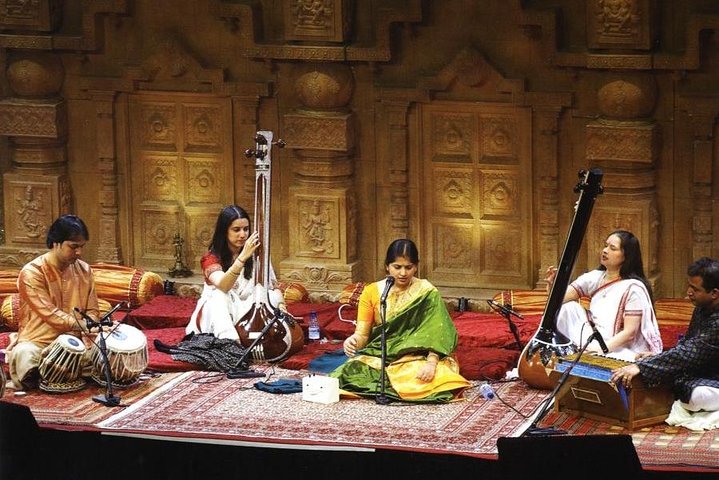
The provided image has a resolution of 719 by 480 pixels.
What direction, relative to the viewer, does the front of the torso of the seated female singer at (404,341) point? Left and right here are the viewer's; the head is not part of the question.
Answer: facing the viewer

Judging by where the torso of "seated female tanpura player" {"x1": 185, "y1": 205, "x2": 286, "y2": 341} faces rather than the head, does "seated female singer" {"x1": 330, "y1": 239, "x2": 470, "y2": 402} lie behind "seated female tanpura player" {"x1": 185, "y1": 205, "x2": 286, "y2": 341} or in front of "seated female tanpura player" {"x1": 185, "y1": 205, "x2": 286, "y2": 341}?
in front

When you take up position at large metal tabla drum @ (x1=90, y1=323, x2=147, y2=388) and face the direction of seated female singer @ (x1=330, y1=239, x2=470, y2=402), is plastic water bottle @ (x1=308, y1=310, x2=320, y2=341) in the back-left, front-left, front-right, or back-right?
front-left

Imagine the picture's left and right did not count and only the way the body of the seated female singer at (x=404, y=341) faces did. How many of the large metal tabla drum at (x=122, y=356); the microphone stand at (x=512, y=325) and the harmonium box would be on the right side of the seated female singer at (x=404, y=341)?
1

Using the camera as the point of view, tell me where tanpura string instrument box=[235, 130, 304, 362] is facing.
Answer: facing the viewer and to the left of the viewer

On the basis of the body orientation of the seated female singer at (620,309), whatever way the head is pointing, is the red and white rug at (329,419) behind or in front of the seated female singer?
in front

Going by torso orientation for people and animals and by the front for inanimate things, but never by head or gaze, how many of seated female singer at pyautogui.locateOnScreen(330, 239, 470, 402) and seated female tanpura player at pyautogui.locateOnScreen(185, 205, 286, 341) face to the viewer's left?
0

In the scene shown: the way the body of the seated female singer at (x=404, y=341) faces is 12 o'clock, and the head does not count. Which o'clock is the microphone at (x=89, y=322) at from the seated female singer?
The microphone is roughly at 3 o'clock from the seated female singer.

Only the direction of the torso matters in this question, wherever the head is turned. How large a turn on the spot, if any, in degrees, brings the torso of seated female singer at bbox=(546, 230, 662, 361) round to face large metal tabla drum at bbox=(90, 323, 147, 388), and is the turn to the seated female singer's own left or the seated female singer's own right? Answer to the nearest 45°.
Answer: approximately 45° to the seated female singer's own right

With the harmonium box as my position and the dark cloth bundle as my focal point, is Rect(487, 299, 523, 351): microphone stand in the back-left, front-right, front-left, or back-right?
front-right
